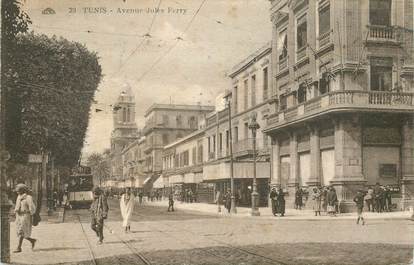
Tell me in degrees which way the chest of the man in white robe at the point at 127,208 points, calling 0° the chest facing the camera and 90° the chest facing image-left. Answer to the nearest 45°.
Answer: approximately 0°

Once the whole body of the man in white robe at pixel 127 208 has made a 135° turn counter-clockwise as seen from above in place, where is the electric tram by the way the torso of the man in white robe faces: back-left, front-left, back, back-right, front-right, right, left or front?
front-left

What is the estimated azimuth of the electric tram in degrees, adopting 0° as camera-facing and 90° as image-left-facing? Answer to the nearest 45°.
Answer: approximately 0°

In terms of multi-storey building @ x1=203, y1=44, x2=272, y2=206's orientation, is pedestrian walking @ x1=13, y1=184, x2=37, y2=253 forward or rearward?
forward

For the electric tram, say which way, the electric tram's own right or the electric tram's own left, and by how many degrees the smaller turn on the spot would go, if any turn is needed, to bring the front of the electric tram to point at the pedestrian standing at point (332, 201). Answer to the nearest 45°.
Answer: approximately 45° to the electric tram's own left

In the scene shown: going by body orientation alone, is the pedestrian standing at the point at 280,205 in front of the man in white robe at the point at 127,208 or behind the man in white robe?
behind

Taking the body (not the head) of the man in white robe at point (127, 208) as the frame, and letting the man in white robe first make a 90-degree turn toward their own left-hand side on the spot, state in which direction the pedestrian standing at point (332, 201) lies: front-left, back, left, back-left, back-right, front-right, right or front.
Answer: front-left

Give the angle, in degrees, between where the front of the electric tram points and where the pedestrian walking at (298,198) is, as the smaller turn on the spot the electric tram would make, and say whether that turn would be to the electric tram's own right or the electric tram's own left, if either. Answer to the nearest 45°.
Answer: approximately 45° to the electric tram's own left

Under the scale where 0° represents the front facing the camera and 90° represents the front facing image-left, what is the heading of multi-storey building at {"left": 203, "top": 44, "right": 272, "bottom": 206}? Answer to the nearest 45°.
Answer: approximately 45°
